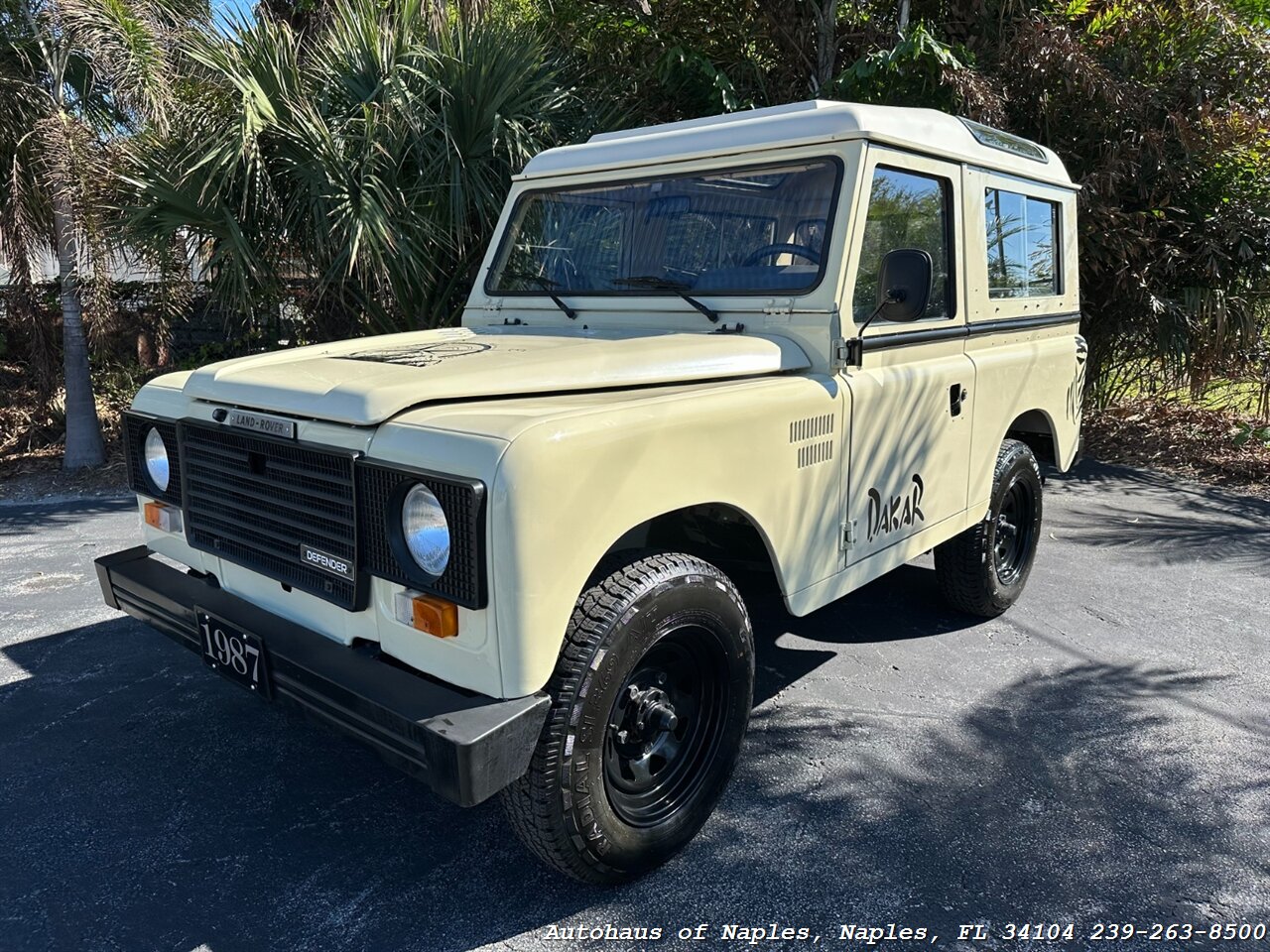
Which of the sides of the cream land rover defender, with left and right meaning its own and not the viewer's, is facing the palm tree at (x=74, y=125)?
right

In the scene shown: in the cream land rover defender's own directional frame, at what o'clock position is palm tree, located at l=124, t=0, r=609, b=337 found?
The palm tree is roughly at 4 o'clock from the cream land rover defender.

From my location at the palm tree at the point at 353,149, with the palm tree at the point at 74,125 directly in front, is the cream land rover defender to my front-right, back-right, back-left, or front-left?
back-left

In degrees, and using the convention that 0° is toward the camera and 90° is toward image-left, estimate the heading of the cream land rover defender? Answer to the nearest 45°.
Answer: approximately 45°
